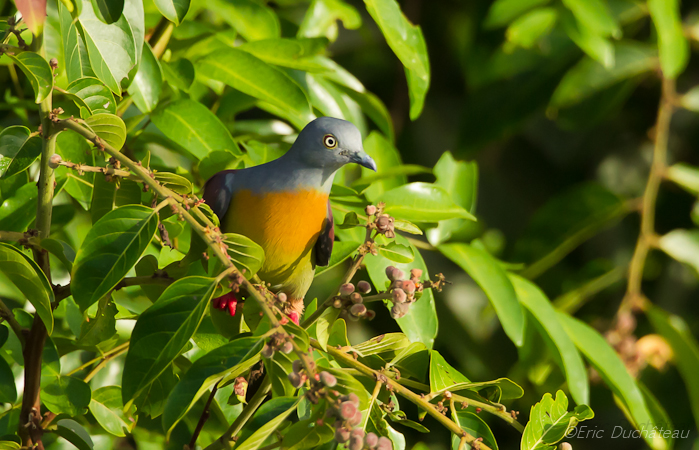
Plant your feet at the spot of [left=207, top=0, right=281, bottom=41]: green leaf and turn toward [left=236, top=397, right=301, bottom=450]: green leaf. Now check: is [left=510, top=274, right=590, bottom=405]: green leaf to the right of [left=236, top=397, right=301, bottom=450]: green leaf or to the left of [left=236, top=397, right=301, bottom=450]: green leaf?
left

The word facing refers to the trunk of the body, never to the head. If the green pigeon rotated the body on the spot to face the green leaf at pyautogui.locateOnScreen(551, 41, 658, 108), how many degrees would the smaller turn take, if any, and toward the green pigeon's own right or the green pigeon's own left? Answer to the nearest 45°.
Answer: approximately 90° to the green pigeon's own left

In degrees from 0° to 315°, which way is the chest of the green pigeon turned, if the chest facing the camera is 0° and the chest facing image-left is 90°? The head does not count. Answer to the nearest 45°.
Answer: approximately 315°
